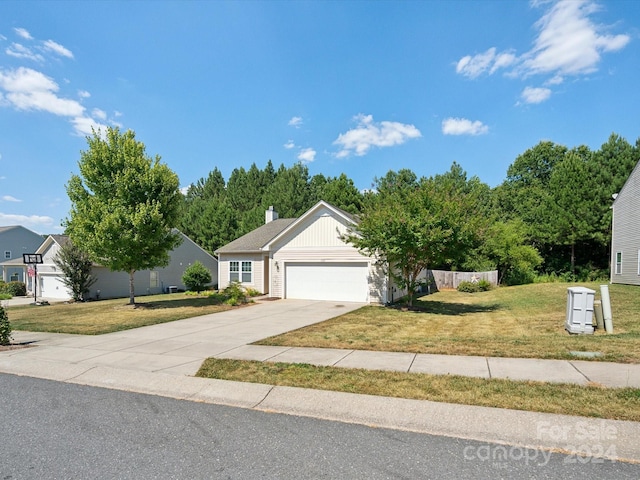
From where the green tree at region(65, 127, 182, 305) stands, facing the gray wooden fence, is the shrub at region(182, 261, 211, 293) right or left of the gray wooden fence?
left

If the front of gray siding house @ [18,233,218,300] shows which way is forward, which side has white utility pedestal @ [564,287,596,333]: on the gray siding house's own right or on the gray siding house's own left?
on the gray siding house's own left

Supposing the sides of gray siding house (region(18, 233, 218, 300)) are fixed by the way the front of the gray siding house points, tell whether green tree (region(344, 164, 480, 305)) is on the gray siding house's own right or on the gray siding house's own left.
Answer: on the gray siding house's own left

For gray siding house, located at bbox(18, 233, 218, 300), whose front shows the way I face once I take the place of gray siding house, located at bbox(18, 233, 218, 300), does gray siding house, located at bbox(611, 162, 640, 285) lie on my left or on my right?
on my left

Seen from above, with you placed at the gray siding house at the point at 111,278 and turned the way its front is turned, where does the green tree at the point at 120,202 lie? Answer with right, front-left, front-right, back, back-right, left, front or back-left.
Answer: front-left

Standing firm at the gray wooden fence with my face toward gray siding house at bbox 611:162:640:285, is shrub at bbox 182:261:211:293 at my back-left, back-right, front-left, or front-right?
back-right

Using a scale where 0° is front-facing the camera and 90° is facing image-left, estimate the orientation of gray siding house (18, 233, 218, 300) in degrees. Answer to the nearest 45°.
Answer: approximately 45°

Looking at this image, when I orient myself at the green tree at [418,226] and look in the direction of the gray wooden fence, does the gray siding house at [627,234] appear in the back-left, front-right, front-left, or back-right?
front-right

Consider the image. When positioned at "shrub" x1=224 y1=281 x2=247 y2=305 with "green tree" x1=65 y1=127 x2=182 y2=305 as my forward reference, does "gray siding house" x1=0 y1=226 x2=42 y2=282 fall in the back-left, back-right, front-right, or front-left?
front-right

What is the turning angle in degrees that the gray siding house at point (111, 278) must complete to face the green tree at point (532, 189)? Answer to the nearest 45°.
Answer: approximately 135° to its left

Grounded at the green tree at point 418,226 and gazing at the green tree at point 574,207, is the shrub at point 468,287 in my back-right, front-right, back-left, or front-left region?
front-left
